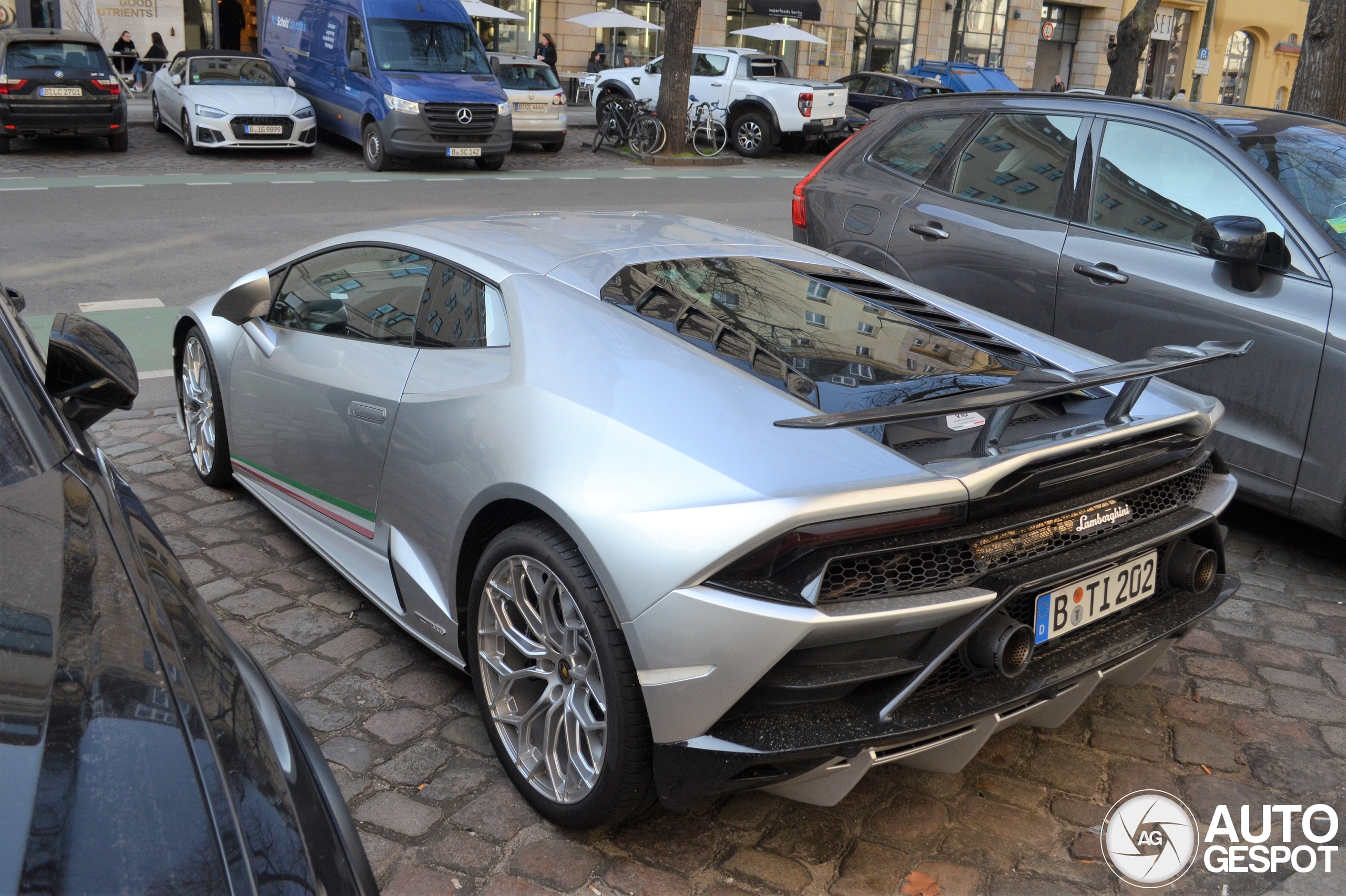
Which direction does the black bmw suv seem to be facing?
away from the camera

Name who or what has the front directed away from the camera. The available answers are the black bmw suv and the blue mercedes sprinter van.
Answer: the black bmw suv

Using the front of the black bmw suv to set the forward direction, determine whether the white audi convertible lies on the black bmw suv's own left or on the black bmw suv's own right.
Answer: on the black bmw suv's own right

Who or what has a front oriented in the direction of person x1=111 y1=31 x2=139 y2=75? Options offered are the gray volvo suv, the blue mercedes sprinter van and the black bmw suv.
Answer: the black bmw suv

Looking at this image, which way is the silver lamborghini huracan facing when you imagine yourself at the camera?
facing away from the viewer and to the left of the viewer

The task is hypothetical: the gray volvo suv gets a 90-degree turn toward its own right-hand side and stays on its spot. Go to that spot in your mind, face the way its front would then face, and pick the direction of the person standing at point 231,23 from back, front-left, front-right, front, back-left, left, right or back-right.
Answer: right

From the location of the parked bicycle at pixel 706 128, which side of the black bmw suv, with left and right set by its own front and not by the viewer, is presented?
right

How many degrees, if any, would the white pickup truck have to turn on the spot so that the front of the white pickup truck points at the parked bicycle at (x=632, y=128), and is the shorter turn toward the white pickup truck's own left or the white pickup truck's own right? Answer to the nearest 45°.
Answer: approximately 90° to the white pickup truck's own left

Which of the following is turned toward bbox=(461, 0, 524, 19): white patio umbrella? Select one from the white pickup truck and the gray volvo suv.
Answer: the white pickup truck

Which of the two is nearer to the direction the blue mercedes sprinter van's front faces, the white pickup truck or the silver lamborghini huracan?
the silver lamborghini huracan

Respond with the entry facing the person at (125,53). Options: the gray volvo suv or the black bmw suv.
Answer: the black bmw suv

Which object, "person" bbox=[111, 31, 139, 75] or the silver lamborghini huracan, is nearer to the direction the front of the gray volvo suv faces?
the silver lamborghini huracan

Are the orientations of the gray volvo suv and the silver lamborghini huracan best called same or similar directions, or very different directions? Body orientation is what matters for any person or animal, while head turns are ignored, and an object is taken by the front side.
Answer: very different directions

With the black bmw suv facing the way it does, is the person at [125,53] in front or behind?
in front

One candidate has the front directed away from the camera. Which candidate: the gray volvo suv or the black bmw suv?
the black bmw suv

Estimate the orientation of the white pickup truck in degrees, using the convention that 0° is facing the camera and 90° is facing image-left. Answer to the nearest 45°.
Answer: approximately 135°

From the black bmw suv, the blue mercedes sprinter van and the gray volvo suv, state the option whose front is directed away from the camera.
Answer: the black bmw suv

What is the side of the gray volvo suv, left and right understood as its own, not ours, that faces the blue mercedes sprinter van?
back

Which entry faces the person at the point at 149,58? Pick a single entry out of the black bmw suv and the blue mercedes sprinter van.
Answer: the black bmw suv
